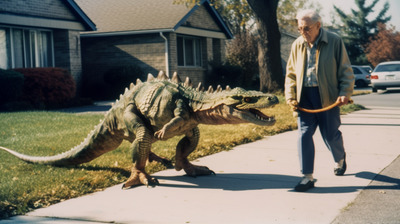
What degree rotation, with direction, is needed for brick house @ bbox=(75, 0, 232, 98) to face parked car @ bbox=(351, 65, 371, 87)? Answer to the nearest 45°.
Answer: approximately 90° to its left

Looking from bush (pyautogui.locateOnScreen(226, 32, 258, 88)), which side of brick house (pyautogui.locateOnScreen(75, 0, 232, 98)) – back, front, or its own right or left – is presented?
left

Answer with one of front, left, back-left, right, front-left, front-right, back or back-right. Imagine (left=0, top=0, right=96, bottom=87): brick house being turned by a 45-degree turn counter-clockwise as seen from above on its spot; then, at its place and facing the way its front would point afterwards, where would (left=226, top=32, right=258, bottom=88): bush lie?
front-left

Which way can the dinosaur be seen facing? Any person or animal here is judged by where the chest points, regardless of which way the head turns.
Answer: to the viewer's right

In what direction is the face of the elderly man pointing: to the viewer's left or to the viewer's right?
to the viewer's left

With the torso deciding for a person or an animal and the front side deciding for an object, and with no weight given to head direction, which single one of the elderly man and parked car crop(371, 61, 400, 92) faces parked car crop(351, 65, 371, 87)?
parked car crop(371, 61, 400, 92)

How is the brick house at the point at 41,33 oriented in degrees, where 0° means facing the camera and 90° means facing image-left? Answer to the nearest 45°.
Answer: approximately 315°

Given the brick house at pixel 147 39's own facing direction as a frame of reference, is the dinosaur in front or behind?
in front

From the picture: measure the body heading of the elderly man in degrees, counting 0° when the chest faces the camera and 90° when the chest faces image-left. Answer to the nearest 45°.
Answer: approximately 45°

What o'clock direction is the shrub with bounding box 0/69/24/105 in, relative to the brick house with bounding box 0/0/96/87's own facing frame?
The shrub is roughly at 2 o'clock from the brick house.

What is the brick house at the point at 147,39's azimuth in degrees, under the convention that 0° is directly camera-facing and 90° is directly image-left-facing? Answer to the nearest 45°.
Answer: approximately 315°

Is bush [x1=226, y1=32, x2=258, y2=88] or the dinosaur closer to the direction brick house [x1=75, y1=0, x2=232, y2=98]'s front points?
the dinosaur
